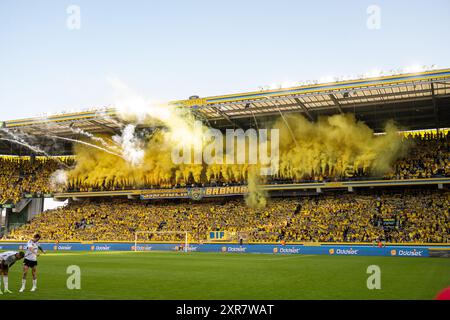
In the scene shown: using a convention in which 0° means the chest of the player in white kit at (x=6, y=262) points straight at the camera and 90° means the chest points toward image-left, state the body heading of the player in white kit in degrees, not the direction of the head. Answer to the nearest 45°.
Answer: approximately 270°
